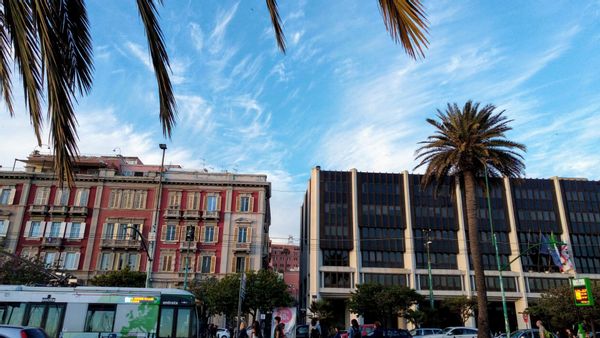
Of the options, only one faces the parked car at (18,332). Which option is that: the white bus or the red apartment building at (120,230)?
the red apartment building

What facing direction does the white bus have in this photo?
to the viewer's right

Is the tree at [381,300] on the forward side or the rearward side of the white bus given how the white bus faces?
on the forward side

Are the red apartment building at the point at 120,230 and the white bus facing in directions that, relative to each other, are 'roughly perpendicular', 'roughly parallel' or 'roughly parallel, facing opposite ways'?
roughly perpendicular

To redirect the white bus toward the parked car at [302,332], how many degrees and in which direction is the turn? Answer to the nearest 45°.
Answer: approximately 45° to its left

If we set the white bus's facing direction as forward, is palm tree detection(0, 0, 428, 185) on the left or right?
on its right

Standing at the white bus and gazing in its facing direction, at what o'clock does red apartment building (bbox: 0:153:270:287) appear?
The red apartment building is roughly at 9 o'clock from the white bus.

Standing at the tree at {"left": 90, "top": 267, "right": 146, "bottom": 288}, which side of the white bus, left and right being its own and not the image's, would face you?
left

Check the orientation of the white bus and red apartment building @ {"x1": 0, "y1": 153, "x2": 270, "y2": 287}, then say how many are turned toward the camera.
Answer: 1

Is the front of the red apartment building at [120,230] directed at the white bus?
yes

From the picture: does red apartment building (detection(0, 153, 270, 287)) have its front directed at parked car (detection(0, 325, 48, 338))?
yes
